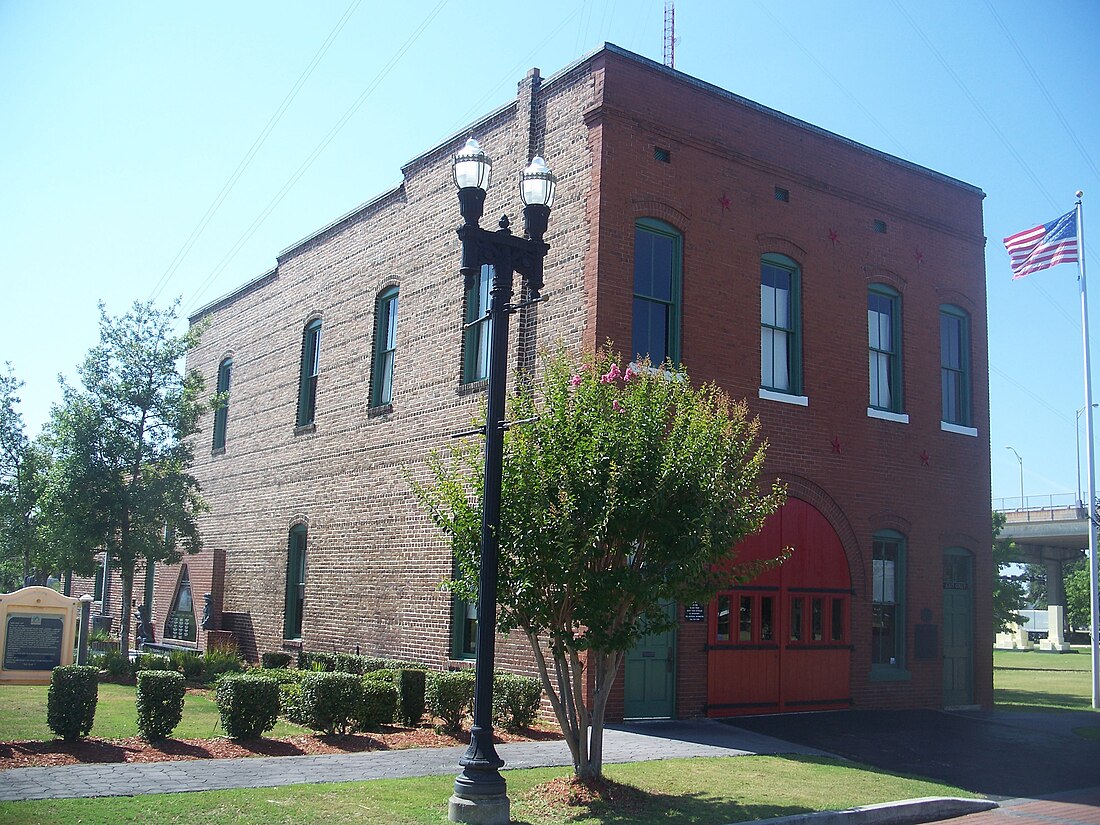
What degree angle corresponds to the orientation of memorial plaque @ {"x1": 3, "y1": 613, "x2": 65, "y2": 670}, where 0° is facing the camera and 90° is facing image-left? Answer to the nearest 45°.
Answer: approximately 0°

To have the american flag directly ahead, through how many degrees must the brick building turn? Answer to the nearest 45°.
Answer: approximately 90° to its left

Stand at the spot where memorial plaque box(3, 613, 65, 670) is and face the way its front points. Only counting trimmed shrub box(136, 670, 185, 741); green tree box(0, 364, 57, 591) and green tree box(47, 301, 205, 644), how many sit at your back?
2

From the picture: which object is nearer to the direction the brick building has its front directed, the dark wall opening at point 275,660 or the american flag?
the american flag

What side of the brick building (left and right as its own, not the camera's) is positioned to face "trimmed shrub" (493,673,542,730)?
right

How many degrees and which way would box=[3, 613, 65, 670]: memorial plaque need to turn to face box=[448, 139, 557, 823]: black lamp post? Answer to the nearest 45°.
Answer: approximately 45° to its left

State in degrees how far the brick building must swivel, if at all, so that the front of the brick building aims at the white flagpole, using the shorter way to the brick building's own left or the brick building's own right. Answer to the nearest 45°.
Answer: approximately 90° to the brick building's own left

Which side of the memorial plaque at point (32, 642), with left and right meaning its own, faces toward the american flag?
left

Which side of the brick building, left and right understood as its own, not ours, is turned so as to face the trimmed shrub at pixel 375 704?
right
